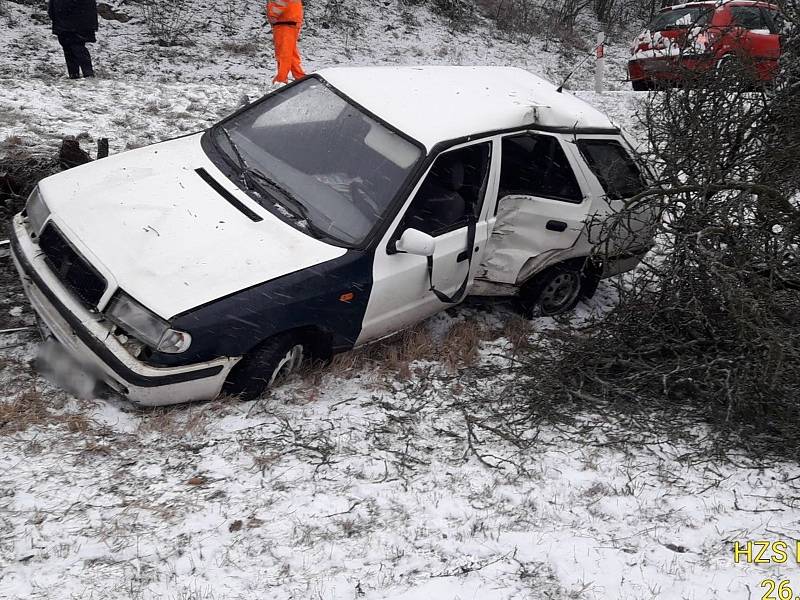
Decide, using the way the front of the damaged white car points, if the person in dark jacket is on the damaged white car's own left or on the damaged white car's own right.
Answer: on the damaged white car's own right

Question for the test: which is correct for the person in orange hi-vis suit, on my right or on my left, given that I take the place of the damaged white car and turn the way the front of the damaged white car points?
on my right

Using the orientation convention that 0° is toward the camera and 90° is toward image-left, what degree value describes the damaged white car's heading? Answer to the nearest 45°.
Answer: approximately 45°

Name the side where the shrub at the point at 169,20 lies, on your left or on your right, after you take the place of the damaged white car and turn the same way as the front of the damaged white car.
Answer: on your right

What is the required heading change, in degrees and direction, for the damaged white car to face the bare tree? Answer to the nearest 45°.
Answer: approximately 135° to its left
